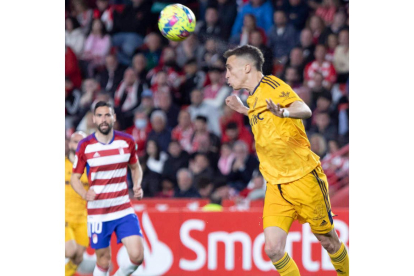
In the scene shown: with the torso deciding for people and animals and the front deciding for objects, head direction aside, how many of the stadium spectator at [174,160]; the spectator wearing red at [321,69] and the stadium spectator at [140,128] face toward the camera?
3

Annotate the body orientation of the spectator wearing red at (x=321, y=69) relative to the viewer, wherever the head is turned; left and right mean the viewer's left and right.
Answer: facing the viewer

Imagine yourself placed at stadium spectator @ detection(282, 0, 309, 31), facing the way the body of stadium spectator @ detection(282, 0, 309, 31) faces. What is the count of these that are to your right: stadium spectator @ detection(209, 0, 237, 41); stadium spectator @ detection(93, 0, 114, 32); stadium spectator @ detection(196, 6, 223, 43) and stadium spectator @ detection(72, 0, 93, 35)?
4

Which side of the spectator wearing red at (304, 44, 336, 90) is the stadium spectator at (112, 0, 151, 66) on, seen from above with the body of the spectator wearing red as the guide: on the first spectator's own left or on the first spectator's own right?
on the first spectator's own right

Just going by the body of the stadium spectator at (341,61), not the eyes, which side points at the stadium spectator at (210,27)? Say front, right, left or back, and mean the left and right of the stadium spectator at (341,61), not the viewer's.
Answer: right

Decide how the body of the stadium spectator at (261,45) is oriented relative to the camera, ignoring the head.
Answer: toward the camera

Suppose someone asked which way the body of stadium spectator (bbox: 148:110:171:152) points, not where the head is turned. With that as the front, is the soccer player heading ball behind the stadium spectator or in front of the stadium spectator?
in front

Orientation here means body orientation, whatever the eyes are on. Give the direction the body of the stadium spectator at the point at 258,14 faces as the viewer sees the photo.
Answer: toward the camera

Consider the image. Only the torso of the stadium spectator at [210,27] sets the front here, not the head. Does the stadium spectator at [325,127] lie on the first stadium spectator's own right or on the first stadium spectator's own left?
on the first stadium spectator's own left

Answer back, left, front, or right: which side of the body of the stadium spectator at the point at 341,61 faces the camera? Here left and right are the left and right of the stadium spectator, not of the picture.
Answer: front
